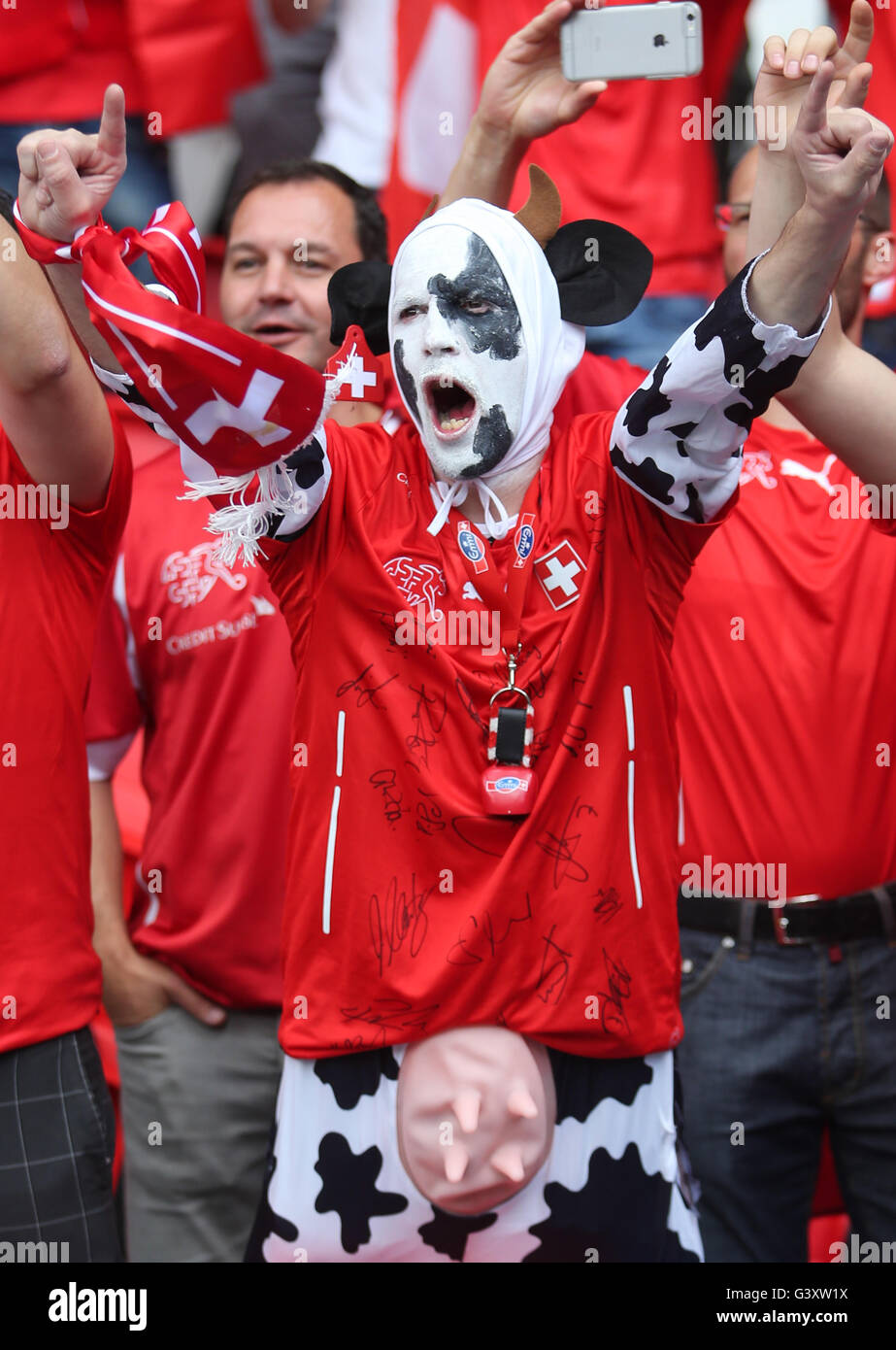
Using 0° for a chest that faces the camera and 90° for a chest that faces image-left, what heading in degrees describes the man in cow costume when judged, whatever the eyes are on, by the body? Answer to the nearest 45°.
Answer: approximately 0°

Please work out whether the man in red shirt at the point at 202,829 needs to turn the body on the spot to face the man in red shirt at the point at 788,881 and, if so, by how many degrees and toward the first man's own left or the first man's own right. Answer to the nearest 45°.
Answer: approximately 45° to the first man's own left

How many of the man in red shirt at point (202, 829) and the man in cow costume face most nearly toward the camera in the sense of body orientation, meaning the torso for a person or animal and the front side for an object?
2

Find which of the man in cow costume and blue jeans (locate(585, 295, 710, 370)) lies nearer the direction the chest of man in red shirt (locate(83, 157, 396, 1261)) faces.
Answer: the man in cow costume

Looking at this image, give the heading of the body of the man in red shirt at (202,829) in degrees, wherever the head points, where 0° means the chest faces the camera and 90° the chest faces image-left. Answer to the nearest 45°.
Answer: approximately 0°
